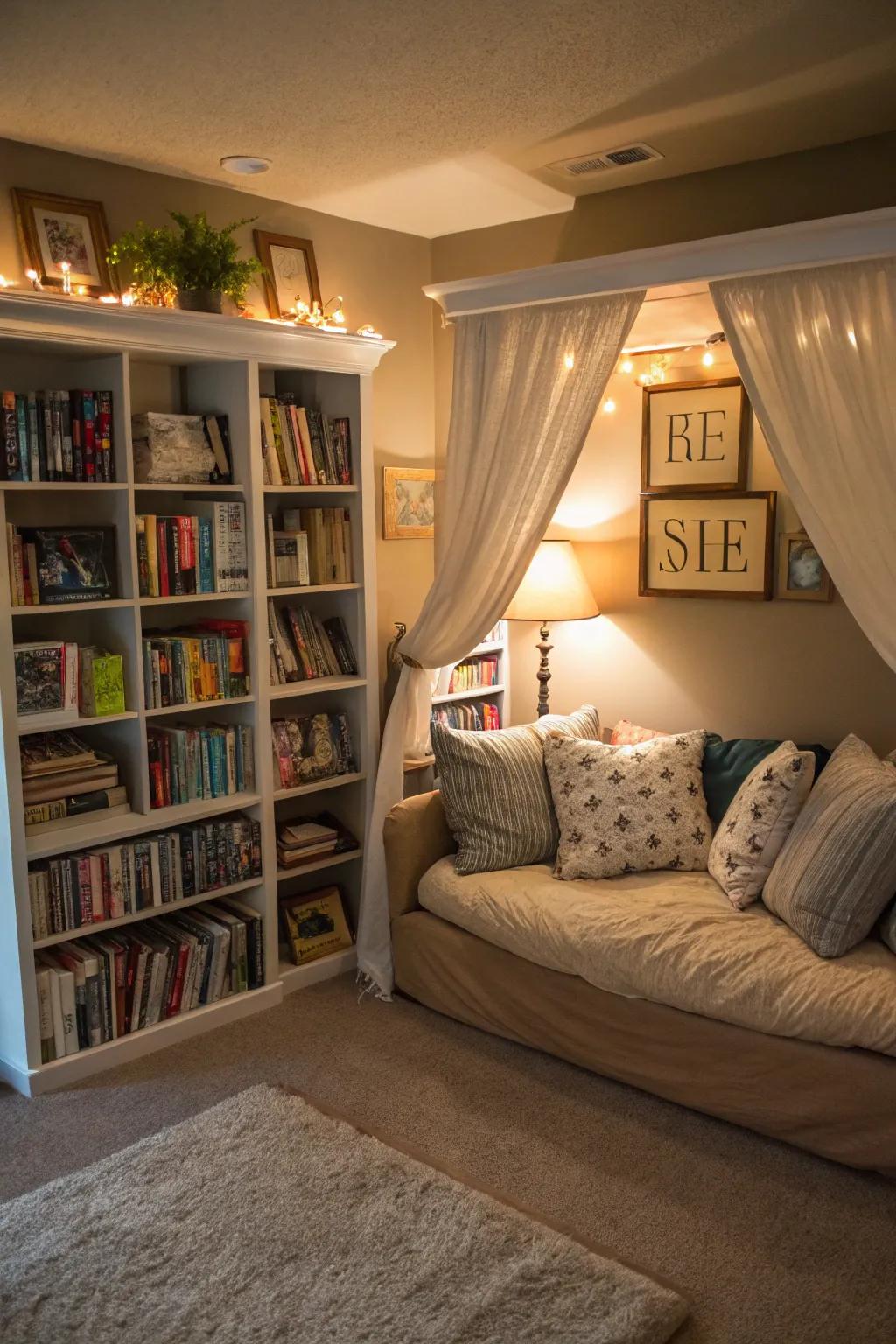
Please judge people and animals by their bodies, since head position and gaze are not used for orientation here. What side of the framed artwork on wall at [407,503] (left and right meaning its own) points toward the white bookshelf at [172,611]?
right

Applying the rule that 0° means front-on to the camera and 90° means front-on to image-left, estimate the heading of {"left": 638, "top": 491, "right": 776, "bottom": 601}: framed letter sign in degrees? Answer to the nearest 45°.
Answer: approximately 45°

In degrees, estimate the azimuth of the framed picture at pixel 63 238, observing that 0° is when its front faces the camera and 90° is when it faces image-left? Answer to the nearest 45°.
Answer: approximately 315°

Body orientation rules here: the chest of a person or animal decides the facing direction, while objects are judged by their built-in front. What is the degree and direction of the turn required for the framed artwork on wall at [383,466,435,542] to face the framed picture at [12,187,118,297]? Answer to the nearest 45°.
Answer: approximately 90° to its right
